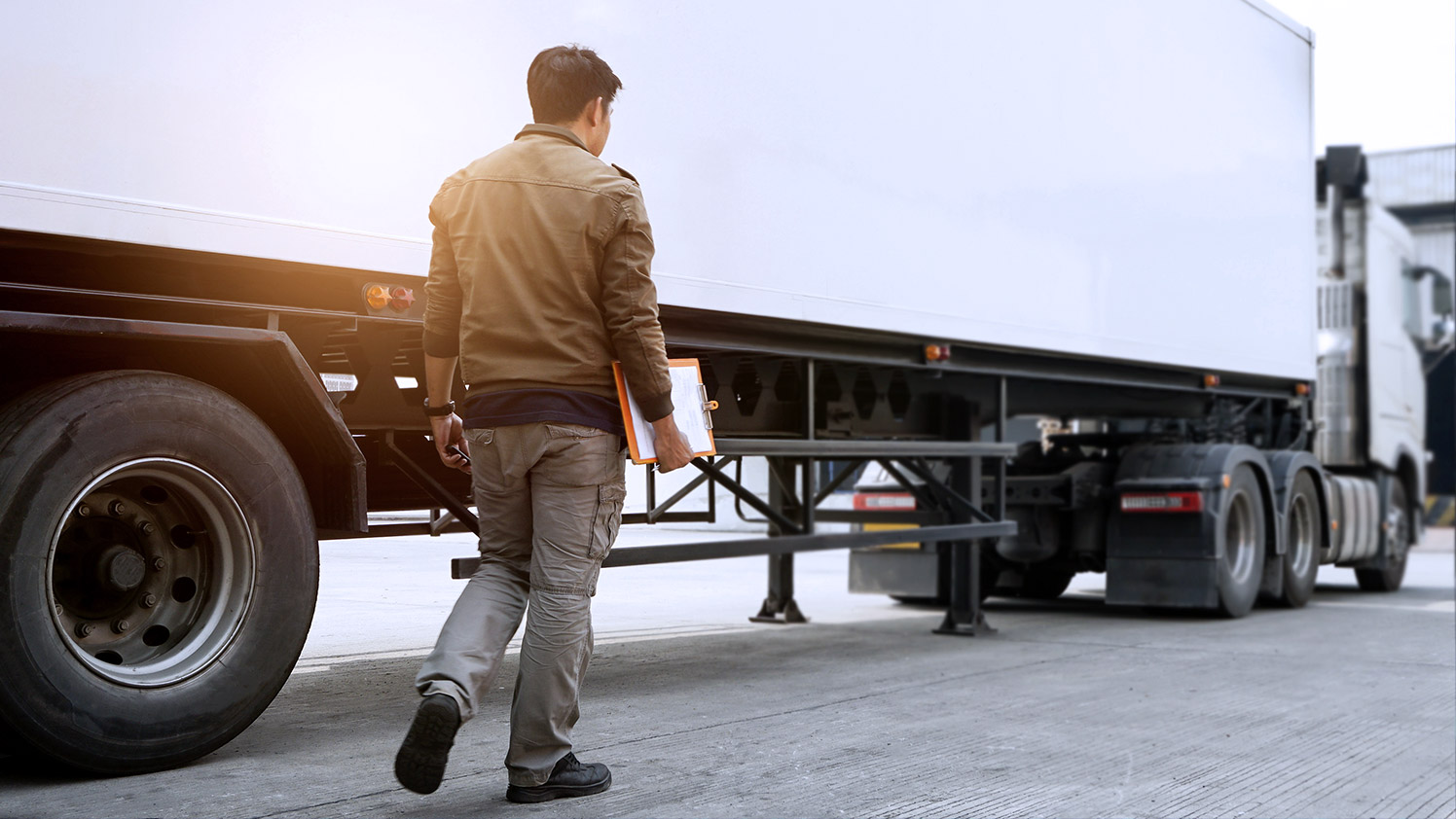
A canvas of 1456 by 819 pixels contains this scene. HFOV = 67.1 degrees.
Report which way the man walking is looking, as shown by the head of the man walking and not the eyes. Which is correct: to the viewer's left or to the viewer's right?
to the viewer's right

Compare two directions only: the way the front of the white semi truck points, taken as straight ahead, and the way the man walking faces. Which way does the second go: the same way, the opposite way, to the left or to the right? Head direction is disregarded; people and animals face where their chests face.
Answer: the same way

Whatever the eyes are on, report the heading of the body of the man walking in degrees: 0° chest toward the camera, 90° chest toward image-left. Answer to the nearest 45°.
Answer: approximately 225°

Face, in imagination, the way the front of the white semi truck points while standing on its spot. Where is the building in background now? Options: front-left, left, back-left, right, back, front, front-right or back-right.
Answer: front

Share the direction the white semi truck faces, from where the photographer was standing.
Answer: facing away from the viewer and to the right of the viewer

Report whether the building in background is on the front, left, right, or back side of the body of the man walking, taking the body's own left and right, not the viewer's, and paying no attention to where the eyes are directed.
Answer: front
